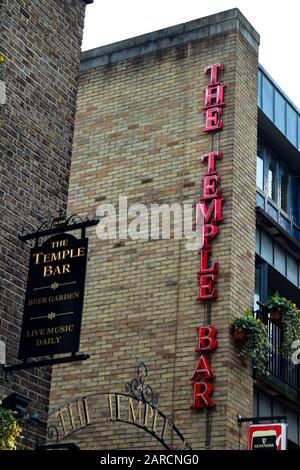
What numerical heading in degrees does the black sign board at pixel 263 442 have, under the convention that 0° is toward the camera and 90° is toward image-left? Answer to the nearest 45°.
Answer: approximately 0°

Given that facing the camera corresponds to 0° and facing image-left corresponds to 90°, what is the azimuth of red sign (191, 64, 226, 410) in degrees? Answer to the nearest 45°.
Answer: approximately 0°
